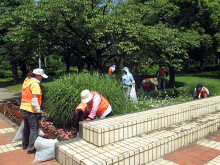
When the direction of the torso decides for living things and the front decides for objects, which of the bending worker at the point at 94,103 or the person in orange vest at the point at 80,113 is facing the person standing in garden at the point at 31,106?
the bending worker

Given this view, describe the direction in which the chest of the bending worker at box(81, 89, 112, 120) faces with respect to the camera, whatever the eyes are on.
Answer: to the viewer's left

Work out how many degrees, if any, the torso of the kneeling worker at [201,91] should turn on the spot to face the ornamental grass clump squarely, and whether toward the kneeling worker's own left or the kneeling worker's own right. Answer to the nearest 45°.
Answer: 0° — they already face it

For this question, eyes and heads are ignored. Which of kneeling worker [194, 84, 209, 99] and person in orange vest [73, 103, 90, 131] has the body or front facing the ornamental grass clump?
the kneeling worker

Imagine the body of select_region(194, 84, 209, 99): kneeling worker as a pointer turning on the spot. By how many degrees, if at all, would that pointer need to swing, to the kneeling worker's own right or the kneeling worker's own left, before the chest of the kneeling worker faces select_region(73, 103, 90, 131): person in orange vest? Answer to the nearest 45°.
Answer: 0° — they already face them

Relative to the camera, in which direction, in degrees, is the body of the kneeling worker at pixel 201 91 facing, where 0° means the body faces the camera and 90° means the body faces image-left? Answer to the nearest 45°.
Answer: approximately 45°
